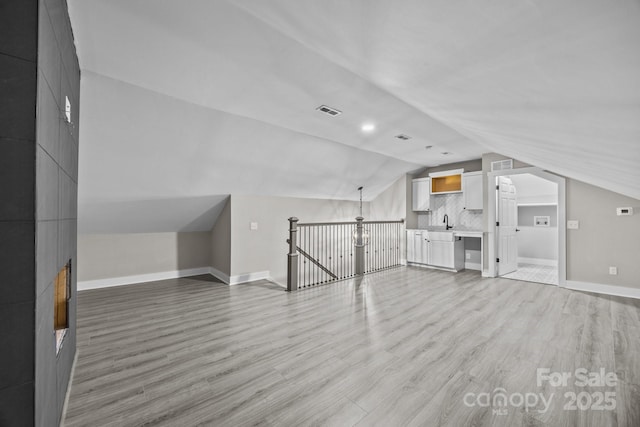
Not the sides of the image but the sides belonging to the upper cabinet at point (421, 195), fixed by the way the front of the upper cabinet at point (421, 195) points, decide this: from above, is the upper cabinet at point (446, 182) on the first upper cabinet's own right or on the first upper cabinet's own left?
on the first upper cabinet's own left

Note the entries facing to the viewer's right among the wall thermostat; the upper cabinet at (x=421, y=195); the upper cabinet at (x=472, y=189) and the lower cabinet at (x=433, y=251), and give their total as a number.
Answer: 0

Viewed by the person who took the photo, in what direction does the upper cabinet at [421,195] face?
facing the viewer and to the left of the viewer

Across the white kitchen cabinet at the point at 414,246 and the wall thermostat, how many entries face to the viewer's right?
0

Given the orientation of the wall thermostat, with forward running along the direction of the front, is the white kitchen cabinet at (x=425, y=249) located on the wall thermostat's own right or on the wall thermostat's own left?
on the wall thermostat's own right

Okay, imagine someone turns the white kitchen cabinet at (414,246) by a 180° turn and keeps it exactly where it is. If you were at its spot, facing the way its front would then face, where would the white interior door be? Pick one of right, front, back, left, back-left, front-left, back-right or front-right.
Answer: front-right

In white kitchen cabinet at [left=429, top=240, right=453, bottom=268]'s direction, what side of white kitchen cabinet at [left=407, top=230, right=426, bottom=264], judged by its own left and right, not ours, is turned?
left
